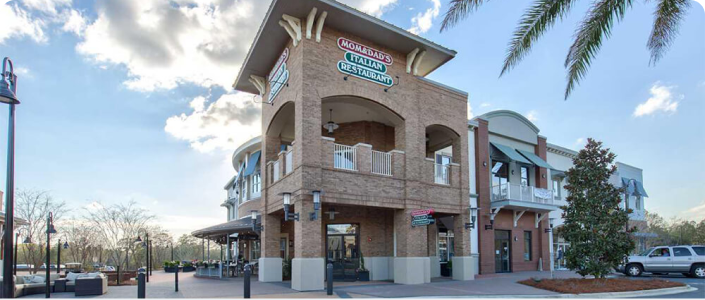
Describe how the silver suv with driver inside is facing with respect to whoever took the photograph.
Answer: facing to the left of the viewer

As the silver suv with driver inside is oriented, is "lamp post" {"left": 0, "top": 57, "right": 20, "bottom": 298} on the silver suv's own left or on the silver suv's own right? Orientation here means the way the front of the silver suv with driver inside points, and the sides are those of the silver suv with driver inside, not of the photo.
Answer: on the silver suv's own left

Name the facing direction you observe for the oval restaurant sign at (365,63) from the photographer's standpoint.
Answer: facing the viewer and to the right of the viewer

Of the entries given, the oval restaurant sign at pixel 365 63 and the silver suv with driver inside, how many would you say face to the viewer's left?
1

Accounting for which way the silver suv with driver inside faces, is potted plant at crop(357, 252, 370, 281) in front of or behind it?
in front

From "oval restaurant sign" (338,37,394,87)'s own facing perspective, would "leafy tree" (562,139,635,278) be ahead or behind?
ahead

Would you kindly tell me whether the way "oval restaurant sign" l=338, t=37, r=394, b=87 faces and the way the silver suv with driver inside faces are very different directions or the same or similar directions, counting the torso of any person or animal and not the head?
very different directions

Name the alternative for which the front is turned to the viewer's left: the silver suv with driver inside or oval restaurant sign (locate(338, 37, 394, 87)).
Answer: the silver suv with driver inside

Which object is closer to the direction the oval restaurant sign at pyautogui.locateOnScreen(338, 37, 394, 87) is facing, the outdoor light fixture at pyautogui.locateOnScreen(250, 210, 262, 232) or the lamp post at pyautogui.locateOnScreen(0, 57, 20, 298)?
the lamp post

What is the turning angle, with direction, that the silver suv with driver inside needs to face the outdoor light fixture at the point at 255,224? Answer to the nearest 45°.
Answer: approximately 45° to its left
